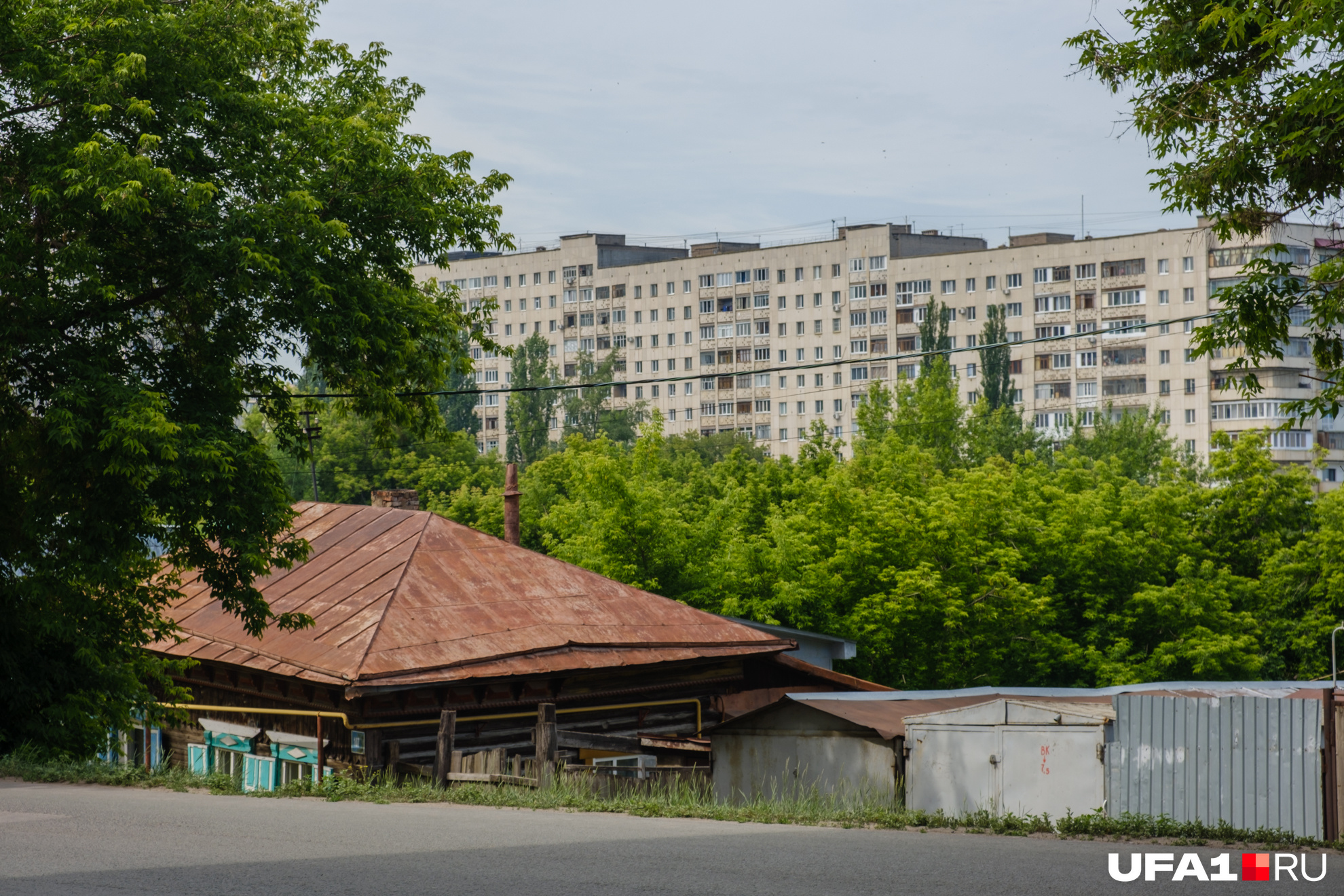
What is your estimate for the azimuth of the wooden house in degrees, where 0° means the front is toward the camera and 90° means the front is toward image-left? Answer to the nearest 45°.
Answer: approximately 45°

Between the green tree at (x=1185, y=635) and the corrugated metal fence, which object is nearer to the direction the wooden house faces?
the corrugated metal fence

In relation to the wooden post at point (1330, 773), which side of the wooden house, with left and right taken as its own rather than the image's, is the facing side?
left

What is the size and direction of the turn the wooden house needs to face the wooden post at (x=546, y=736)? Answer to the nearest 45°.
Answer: approximately 45° to its left

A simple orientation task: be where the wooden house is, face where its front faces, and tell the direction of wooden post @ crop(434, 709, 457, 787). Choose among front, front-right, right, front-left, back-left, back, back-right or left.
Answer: front-left

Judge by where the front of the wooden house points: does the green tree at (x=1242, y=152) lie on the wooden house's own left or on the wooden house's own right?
on the wooden house's own left

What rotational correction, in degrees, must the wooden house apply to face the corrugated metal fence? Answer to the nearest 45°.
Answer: approximately 90° to its left

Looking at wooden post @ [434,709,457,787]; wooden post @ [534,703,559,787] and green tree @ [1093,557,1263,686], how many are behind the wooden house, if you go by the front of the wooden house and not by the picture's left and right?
1

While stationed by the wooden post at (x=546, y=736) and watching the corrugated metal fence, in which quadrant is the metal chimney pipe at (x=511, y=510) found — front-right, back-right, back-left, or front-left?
back-left
